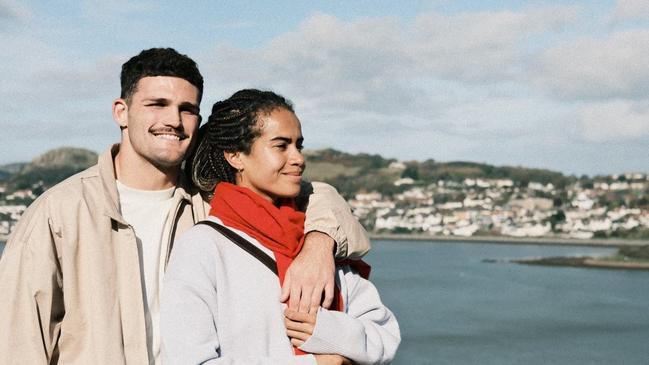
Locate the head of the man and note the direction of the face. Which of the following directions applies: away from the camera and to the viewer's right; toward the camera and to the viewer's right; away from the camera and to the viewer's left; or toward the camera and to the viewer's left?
toward the camera and to the viewer's right

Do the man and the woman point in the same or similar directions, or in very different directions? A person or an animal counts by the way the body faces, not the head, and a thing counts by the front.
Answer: same or similar directions

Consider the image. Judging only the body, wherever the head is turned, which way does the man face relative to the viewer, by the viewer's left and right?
facing the viewer and to the right of the viewer
